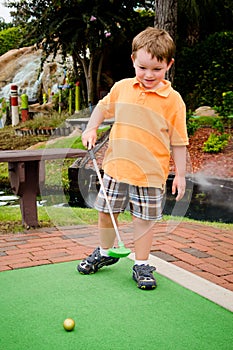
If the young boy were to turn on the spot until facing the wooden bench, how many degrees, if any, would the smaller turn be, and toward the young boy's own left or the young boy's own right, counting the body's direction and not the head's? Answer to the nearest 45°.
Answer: approximately 135° to the young boy's own right

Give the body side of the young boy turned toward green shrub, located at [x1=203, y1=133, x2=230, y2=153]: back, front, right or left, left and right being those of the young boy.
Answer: back

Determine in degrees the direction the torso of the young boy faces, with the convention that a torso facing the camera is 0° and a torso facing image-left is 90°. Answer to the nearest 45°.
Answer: approximately 0°

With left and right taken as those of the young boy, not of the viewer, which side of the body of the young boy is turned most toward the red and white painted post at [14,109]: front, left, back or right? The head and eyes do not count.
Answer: back

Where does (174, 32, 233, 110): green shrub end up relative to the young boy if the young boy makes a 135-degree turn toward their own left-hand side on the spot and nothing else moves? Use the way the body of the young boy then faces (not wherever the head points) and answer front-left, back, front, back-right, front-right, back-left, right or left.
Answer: front-left
